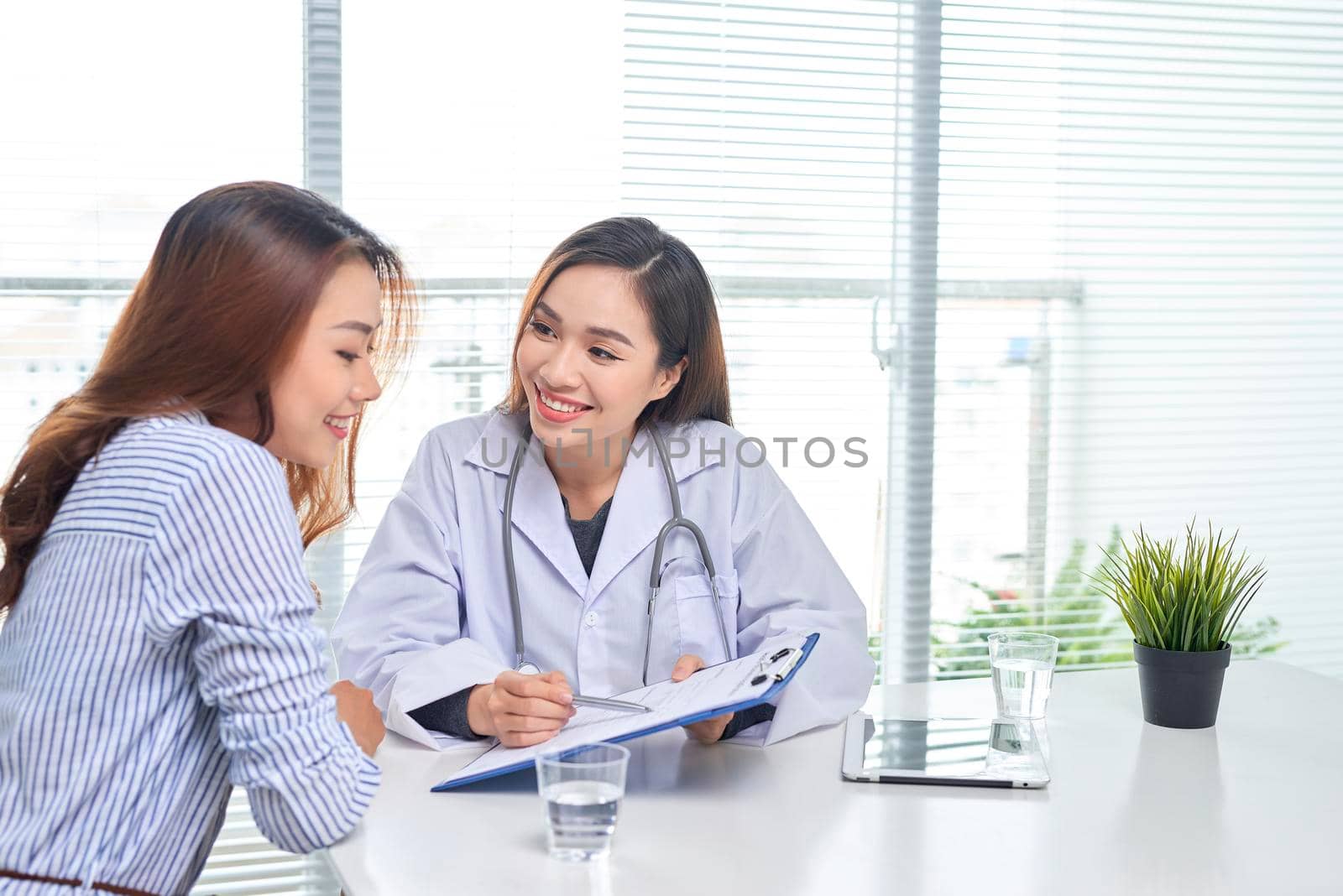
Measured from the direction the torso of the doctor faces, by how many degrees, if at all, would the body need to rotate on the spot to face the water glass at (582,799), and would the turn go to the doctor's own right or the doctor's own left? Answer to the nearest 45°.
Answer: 0° — they already face it

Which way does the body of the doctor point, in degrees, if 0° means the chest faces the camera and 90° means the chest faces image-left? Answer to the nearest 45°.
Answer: approximately 0°
